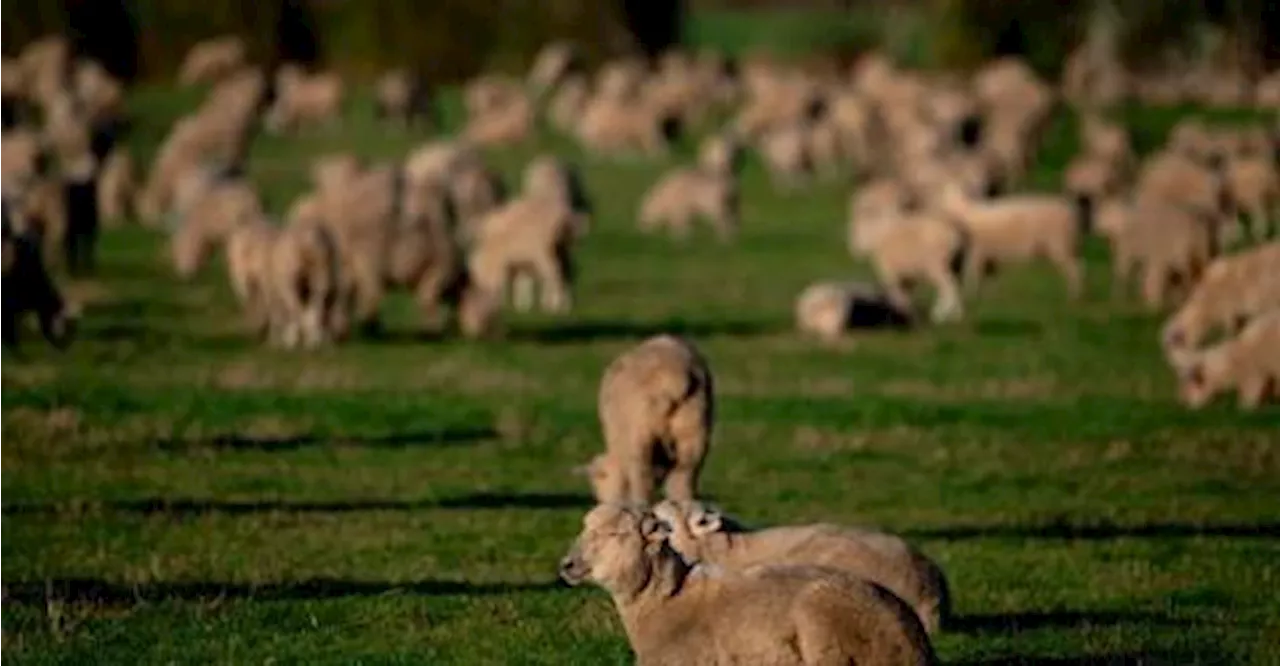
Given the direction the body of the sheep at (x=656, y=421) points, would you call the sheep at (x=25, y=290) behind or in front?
in front

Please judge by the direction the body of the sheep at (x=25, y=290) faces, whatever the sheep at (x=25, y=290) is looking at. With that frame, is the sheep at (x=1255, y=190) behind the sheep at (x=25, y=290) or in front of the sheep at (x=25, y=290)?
in front

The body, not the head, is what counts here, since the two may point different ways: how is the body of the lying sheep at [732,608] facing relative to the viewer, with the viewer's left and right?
facing to the left of the viewer

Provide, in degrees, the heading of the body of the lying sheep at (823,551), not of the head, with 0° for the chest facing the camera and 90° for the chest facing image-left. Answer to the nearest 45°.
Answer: approximately 90°

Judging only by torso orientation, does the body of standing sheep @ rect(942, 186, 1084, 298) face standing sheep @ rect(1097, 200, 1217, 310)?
no

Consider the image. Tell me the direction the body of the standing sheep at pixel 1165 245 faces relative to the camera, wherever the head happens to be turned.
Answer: to the viewer's left

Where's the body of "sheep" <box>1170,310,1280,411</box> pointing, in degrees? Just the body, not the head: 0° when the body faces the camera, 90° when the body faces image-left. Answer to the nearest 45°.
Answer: approximately 90°

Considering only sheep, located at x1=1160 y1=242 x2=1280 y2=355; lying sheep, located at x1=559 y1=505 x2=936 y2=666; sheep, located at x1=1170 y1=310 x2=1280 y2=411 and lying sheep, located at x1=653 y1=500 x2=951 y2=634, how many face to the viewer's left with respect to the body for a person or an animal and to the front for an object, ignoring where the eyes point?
4

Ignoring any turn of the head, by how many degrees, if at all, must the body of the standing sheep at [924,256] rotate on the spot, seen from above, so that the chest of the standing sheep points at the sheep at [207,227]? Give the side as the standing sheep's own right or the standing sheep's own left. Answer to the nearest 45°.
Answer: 0° — it already faces it

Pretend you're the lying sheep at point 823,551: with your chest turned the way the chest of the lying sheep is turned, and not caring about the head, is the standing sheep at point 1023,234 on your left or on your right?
on your right

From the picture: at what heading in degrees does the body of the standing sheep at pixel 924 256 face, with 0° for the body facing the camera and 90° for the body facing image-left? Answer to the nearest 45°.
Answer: approximately 90°

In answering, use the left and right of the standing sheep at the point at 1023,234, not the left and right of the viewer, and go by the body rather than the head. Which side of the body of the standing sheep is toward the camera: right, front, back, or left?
left

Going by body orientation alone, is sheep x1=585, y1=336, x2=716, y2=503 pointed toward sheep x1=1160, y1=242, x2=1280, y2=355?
no

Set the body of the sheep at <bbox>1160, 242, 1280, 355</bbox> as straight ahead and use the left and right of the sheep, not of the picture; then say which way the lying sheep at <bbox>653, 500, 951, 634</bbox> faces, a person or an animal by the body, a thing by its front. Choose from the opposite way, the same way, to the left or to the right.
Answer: the same way

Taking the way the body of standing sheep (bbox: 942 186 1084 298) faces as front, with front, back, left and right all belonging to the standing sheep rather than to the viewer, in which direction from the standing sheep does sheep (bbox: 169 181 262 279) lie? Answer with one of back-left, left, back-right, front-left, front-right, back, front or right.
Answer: front
